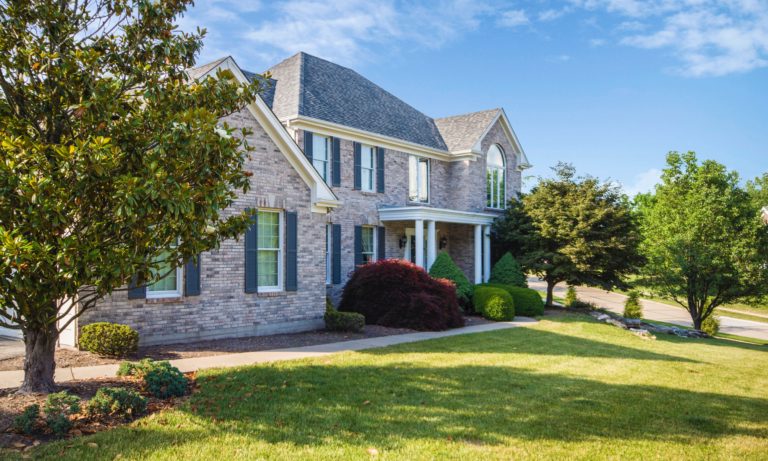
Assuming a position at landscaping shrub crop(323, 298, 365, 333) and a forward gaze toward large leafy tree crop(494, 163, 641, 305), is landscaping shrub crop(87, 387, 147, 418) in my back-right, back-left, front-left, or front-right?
back-right

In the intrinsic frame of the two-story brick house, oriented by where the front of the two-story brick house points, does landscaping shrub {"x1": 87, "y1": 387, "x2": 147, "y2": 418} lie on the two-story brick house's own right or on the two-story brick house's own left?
on the two-story brick house's own right

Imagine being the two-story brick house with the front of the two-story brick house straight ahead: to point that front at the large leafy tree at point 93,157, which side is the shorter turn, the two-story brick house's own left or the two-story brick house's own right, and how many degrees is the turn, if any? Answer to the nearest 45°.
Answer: approximately 45° to the two-story brick house's own right

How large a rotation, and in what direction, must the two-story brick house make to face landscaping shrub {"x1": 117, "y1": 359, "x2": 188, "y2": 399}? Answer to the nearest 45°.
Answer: approximately 45° to its right

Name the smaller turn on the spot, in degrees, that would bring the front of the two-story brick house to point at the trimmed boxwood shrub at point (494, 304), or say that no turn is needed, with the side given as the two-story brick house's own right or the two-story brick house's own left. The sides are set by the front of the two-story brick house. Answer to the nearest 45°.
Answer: approximately 45° to the two-story brick house's own left

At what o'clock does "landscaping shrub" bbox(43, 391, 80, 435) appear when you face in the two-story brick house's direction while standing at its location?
The landscaping shrub is roughly at 2 o'clock from the two-story brick house.

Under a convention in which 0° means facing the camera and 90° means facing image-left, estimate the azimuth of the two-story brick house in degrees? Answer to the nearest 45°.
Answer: approximately 315°

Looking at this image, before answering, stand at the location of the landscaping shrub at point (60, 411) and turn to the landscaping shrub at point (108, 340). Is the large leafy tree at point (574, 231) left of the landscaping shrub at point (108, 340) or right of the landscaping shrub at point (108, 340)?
right
